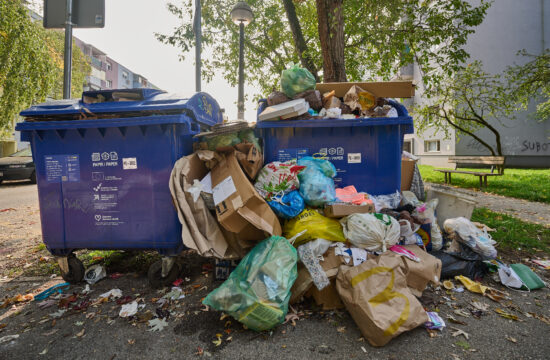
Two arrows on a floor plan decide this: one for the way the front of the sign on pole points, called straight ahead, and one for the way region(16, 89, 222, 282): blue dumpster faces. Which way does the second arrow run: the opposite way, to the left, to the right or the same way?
the opposite way

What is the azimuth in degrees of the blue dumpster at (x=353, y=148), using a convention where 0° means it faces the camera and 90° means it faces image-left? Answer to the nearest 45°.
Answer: approximately 0°

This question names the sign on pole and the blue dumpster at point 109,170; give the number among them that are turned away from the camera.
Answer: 1

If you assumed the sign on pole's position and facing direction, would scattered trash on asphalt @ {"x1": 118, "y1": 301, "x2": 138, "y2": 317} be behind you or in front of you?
behind

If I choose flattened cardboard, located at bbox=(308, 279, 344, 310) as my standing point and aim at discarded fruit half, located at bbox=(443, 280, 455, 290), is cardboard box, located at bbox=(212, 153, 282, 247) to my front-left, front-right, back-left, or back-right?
back-left

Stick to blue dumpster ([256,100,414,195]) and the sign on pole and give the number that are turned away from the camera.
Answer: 1

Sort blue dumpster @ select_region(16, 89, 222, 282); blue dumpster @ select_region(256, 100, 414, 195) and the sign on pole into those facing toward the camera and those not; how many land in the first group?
2

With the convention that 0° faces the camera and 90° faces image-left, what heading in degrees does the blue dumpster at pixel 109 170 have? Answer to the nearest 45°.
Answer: approximately 0°

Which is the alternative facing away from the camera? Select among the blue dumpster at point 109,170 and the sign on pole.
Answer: the sign on pole

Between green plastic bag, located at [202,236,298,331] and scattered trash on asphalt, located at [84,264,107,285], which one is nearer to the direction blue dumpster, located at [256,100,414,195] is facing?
the green plastic bag

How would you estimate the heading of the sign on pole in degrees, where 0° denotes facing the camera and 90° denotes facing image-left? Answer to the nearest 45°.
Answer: approximately 180°

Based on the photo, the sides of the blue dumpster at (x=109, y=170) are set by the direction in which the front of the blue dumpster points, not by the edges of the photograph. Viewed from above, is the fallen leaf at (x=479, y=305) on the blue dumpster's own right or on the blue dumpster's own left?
on the blue dumpster's own left
